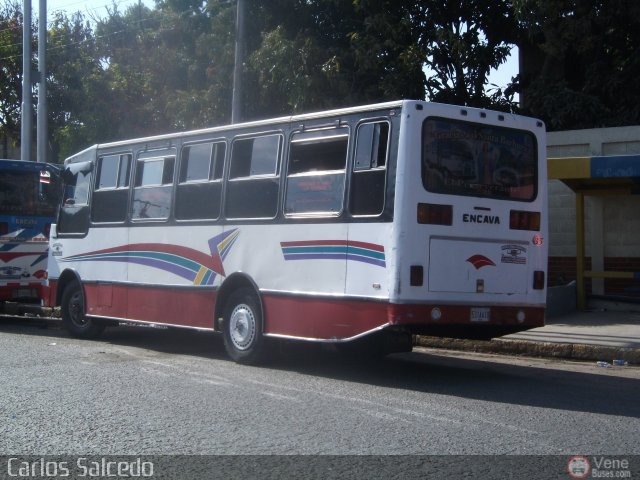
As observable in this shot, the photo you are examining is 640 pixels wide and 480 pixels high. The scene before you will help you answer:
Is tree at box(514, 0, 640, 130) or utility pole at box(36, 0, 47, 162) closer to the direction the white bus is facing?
the utility pole

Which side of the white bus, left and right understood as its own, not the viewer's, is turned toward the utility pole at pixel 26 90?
front

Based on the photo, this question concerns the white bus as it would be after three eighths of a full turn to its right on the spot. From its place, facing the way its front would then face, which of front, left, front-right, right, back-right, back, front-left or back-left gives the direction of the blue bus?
back-left

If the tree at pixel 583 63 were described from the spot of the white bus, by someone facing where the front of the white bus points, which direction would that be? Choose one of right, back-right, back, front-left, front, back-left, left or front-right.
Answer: right

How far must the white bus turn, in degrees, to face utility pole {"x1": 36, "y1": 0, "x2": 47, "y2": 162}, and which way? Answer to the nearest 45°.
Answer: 0° — it already faces it

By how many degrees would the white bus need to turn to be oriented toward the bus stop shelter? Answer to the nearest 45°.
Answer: approximately 90° to its right

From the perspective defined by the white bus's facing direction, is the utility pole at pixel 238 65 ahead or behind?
ahead

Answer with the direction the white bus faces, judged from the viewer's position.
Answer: facing away from the viewer and to the left of the viewer

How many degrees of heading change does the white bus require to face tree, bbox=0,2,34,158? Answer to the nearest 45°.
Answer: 0° — it already faces it

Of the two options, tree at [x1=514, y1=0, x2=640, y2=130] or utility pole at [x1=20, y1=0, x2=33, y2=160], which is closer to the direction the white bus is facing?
the utility pole
